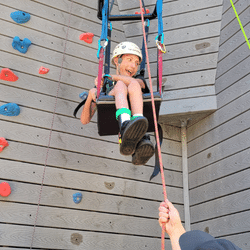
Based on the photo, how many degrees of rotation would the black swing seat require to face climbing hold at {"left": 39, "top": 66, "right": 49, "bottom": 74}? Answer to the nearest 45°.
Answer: approximately 135° to its right

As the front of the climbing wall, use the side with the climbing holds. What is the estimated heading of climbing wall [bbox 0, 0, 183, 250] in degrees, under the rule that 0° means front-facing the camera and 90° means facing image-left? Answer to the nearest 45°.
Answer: approximately 0°

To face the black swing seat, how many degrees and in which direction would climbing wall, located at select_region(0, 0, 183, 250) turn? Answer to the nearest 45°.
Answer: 0° — it already faces it

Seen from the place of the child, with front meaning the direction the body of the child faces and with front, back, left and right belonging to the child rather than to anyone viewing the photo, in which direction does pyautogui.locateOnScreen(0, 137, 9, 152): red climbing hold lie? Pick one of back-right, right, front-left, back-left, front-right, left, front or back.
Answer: back-right

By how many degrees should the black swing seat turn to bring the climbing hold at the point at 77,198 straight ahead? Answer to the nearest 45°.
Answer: approximately 180°

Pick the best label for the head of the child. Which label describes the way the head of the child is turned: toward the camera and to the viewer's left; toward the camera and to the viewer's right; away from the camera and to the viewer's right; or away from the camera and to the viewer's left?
toward the camera and to the viewer's right

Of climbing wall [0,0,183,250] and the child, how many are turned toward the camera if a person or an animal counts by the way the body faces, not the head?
2

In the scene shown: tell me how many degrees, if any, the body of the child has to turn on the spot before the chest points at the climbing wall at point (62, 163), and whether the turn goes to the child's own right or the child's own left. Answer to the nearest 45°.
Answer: approximately 135° to the child's own right
